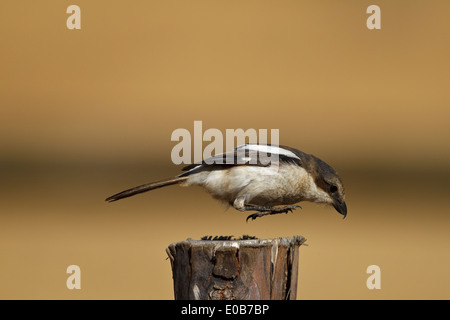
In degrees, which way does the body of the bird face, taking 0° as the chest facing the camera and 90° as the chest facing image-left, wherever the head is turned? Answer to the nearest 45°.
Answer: approximately 270°
